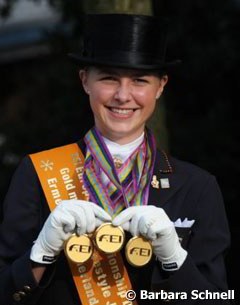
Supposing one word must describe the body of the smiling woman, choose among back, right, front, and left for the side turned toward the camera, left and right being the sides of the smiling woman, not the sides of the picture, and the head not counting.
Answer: front

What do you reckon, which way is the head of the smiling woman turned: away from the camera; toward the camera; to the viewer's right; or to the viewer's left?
toward the camera
